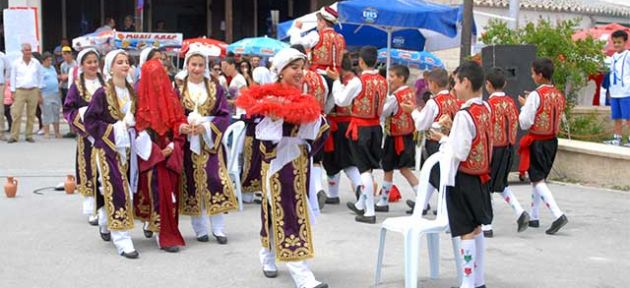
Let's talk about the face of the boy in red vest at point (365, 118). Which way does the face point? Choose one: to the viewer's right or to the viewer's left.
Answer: to the viewer's left

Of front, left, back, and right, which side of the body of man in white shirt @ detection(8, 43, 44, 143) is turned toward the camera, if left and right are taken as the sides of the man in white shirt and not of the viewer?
front

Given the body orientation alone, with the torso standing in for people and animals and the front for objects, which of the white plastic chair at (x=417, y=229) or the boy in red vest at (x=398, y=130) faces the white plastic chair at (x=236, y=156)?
the boy in red vest

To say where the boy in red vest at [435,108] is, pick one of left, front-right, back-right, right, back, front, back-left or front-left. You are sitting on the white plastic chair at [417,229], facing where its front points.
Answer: back-right

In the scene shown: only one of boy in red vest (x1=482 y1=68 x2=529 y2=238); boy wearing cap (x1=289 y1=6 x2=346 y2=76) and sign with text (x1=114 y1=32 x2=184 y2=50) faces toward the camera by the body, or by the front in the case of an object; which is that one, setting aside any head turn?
the sign with text

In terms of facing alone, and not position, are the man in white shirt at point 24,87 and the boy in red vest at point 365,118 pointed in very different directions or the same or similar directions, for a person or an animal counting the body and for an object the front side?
very different directions

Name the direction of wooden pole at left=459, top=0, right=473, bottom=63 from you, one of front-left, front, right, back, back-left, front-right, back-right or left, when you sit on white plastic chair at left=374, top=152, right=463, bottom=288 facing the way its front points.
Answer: back-right

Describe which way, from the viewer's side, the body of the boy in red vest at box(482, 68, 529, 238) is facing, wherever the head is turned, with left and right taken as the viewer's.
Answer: facing to the left of the viewer

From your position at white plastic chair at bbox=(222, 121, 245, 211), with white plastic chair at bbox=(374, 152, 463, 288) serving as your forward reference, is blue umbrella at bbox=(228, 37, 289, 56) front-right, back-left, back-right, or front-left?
back-left

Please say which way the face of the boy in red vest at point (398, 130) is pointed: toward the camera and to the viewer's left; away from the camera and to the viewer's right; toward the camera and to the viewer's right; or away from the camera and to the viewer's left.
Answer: toward the camera and to the viewer's left

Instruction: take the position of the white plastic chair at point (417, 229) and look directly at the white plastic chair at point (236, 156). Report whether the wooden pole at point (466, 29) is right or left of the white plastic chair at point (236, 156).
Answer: right

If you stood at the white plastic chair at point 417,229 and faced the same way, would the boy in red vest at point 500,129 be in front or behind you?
behind

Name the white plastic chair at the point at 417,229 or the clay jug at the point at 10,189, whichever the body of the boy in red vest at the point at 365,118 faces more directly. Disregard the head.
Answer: the clay jug

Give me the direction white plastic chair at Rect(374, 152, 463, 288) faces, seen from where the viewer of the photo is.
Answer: facing the viewer and to the left of the viewer

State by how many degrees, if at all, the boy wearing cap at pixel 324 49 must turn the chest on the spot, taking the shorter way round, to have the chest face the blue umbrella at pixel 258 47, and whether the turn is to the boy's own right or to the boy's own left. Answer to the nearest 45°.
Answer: approximately 45° to the boy's own right
